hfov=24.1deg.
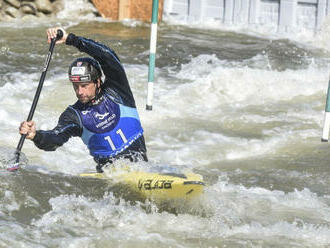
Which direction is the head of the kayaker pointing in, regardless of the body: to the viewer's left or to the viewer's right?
to the viewer's left

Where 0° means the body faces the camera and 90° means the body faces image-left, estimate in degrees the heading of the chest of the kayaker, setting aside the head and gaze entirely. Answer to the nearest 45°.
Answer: approximately 45°
